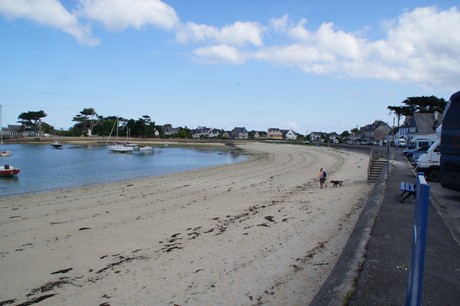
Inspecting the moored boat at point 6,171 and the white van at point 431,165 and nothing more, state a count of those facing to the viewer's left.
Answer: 1

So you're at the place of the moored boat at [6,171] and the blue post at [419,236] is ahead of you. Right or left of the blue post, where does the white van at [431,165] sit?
left
